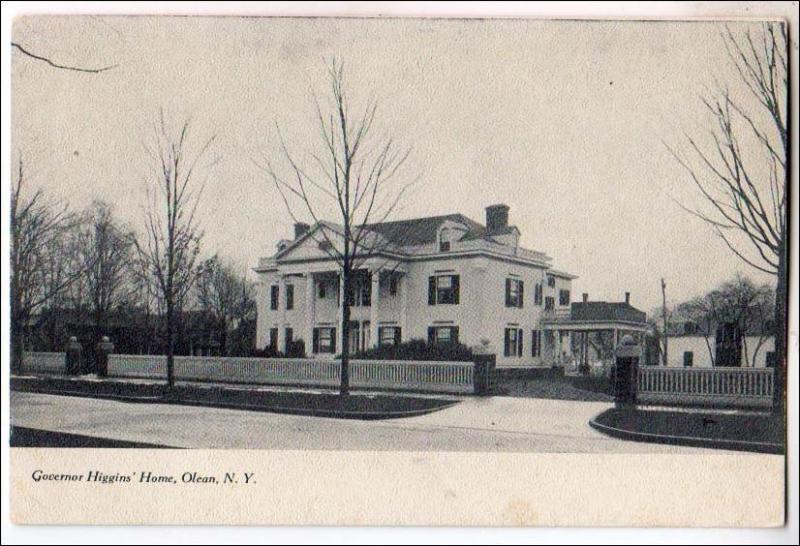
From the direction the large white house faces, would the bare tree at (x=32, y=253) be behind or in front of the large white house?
in front

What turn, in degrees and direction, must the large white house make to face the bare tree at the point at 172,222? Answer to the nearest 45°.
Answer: approximately 45° to its right

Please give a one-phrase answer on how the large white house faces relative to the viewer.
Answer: facing the viewer and to the left of the viewer

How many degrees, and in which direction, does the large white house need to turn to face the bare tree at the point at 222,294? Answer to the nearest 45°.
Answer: approximately 45° to its right

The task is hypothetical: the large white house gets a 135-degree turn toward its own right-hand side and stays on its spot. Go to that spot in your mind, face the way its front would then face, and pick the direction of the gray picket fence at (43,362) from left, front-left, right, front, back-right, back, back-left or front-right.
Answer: left
